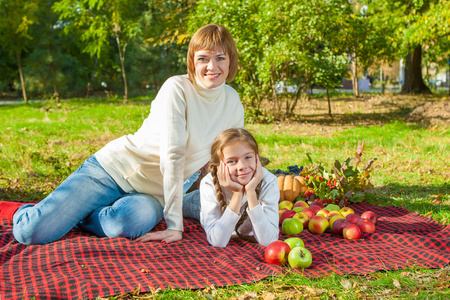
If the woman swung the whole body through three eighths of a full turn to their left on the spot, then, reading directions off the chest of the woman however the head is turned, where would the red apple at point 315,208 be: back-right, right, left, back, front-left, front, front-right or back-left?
front-right

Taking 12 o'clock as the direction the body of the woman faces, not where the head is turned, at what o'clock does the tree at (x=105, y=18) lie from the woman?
The tree is roughly at 6 o'clock from the woman.

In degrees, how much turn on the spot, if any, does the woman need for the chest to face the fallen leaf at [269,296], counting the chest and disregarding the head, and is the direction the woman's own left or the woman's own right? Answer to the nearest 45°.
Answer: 0° — they already face it

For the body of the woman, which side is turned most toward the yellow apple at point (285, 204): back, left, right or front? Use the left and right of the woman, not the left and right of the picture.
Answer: left

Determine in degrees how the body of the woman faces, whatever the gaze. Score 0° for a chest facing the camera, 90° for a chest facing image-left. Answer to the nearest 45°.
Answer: approximately 0°

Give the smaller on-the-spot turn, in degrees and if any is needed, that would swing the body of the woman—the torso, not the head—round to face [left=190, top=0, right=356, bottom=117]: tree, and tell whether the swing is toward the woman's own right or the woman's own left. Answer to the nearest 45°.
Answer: approximately 135° to the woman's own left

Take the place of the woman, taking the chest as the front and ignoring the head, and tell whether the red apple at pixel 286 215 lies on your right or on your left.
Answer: on your left

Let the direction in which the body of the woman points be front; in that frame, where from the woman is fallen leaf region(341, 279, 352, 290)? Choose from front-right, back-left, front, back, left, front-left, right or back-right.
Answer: front-left

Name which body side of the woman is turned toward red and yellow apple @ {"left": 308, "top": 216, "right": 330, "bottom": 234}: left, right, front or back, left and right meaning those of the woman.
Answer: left

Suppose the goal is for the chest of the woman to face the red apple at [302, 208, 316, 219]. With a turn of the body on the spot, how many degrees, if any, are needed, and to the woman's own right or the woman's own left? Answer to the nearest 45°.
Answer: approximately 90° to the woman's own left
